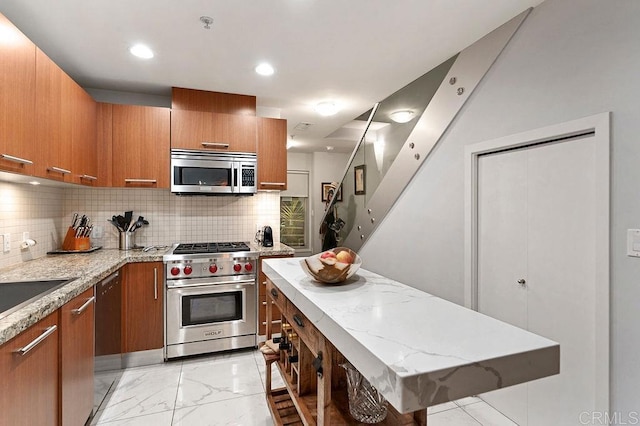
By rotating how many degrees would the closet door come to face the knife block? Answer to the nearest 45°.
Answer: approximately 45° to its right

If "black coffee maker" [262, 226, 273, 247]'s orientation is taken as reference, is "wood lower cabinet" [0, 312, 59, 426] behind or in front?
in front

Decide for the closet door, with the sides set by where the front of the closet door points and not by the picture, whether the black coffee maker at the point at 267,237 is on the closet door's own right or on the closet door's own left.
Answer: on the closet door's own right

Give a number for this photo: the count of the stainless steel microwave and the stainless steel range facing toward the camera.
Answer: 2

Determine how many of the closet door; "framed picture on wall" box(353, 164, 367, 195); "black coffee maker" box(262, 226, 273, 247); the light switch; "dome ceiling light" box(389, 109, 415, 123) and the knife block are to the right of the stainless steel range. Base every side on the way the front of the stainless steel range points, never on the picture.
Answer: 1

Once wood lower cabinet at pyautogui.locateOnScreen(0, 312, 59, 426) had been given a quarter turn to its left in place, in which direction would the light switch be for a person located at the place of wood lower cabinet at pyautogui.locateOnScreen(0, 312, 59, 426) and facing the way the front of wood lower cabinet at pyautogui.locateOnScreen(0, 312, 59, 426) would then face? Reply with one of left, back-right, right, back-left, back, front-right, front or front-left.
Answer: right

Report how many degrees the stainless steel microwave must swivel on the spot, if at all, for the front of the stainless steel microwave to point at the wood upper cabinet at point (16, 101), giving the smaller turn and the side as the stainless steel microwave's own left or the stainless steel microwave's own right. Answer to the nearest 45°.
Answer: approximately 45° to the stainless steel microwave's own right

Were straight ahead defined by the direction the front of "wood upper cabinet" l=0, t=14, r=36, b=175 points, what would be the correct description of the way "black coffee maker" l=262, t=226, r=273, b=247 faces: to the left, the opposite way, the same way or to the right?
to the right

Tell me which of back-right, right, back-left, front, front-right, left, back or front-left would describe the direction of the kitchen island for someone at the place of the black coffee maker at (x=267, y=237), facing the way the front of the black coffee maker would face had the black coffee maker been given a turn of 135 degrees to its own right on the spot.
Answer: back-left

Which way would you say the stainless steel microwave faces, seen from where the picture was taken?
facing the viewer

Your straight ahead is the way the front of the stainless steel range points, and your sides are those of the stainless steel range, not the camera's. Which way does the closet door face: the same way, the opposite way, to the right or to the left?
to the right

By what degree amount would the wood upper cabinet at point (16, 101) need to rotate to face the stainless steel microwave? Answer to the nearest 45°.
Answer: approximately 90° to its left

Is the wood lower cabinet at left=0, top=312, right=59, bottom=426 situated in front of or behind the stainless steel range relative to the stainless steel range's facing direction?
in front

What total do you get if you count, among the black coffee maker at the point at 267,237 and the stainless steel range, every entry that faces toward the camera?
2

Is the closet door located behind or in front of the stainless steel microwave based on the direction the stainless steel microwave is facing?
in front

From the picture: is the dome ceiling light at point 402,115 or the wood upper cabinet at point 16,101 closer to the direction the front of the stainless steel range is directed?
the wood upper cabinet

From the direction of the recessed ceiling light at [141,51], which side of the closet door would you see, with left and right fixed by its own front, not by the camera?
front

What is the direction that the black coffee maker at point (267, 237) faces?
toward the camera

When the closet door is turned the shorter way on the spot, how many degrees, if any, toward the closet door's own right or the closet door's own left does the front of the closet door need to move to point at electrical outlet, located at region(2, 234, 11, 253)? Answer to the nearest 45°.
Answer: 0° — it already faces it
